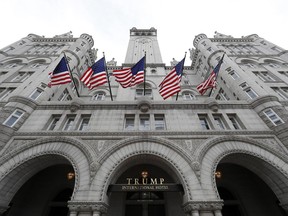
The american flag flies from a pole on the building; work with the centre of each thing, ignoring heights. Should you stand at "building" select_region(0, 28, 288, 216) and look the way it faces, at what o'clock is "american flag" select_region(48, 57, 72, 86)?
The american flag is roughly at 2 o'clock from the building.

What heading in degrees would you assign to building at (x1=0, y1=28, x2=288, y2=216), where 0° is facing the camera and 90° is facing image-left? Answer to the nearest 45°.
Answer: approximately 0°
